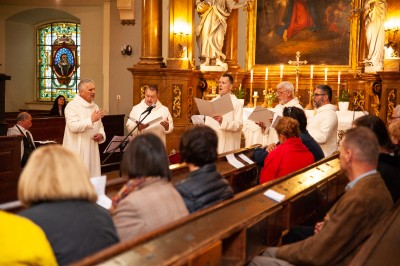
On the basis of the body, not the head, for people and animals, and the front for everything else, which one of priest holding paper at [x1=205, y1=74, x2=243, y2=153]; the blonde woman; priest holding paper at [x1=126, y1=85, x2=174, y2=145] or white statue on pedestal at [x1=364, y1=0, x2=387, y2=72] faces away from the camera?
the blonde woman

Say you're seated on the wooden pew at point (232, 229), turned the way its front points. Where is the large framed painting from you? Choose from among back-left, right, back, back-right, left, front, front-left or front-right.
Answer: front-right

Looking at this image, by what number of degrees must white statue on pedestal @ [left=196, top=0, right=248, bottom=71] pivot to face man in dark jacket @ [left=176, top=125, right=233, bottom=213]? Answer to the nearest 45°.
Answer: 0° — it already faces them

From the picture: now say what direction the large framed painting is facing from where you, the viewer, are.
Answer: facing the viewer

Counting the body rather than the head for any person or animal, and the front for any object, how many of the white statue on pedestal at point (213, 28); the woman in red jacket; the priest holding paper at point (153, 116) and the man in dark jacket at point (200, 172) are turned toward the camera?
2

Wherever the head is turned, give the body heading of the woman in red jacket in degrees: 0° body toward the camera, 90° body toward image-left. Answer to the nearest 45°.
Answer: approximately 135°

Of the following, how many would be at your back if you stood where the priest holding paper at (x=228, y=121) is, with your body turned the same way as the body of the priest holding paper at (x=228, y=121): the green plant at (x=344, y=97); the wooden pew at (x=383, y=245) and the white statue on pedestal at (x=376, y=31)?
2

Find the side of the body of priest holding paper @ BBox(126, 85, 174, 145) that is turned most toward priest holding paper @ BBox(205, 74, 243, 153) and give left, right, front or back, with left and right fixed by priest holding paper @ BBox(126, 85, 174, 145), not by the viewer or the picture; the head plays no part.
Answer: left

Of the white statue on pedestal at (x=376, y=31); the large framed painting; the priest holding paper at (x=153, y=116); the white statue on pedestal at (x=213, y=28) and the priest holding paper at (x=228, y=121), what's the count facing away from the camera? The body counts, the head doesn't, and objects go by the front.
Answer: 0

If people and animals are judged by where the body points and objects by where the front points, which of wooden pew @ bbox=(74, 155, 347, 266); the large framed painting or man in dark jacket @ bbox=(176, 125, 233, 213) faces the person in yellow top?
the large framed painting

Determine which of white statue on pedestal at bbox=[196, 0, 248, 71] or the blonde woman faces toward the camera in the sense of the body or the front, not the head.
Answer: the white statue on pedestal

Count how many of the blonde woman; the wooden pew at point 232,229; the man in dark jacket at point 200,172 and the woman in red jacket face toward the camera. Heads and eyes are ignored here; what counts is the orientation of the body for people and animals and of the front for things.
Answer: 0

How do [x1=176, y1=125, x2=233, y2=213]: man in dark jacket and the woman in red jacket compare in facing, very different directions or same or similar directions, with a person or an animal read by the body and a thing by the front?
same or similar directions

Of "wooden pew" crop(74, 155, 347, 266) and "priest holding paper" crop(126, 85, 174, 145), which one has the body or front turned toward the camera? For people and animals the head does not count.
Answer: the priest holding paper

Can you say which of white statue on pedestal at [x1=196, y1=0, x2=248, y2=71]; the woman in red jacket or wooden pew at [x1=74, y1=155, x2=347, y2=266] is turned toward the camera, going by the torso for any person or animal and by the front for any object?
the white statue on pedestal

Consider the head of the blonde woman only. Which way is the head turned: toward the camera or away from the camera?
away from the camera

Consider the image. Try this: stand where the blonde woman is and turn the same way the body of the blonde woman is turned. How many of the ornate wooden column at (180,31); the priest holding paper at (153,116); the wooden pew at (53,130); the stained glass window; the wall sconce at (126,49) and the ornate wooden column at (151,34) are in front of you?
6

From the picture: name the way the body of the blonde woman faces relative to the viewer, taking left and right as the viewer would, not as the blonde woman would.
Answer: facing away from the viewer

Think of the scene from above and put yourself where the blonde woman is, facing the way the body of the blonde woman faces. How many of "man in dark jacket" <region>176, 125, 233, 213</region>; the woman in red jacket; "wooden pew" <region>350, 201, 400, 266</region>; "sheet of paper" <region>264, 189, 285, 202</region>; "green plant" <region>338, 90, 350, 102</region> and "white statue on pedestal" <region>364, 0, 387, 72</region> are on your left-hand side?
0

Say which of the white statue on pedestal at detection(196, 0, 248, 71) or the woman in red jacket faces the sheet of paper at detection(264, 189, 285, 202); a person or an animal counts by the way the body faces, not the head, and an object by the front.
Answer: the white statue on pedestal

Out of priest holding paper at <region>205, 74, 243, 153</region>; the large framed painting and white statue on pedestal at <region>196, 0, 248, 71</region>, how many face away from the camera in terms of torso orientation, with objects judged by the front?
0
